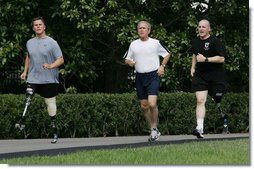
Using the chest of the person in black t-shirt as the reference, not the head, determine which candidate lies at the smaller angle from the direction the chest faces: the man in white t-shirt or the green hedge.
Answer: the man in white t-shirt

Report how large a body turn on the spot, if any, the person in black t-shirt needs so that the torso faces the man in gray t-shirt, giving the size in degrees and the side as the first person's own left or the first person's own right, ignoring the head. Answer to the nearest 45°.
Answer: approximately 45° to the first person's own right

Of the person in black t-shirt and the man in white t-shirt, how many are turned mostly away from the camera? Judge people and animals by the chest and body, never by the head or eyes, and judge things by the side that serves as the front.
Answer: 0

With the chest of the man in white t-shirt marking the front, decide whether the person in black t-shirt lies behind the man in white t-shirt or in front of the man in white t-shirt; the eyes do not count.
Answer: behind

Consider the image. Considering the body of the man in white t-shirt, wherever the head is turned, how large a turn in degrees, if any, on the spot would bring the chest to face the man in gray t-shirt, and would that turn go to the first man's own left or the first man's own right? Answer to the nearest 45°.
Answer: approximately 45° to the first man's own right

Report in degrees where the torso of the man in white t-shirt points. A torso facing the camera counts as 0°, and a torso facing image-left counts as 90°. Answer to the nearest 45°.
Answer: approximately 45°

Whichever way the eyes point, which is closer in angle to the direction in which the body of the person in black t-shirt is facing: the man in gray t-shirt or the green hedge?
the man in gray t-shirt

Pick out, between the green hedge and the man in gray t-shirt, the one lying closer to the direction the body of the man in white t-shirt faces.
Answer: the man in gray t-shirt

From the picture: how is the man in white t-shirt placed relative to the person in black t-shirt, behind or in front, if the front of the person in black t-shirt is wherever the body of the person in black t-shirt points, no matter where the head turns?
in front
